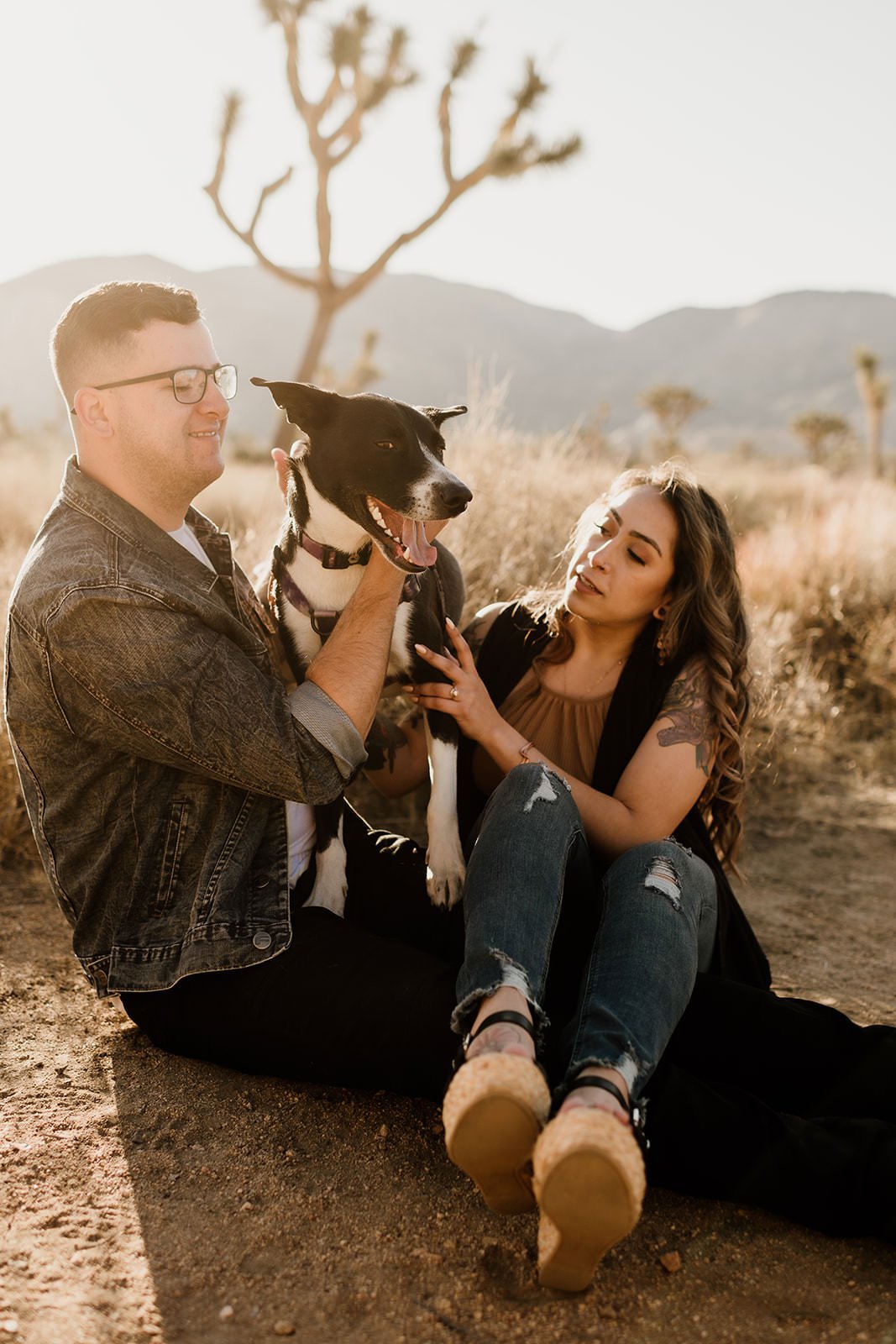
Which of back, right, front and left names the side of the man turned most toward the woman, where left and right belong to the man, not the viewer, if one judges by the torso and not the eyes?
front

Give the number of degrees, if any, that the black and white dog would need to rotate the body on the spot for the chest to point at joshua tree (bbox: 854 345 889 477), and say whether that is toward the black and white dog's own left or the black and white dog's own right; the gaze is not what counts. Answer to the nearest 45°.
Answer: approximately 135° to the black and white dog's own left

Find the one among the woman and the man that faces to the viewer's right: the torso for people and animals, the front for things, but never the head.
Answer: the man

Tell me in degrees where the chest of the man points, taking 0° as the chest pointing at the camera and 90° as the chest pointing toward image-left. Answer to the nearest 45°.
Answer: approximately 270°

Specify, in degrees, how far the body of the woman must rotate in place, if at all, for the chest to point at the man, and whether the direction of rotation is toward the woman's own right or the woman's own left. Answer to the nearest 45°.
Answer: approximately 45° to the woman's own right

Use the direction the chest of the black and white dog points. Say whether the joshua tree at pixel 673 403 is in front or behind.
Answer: behind

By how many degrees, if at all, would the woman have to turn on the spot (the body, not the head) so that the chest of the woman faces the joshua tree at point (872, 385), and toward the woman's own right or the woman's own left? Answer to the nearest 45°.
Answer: approximately 135° to the woman's own right

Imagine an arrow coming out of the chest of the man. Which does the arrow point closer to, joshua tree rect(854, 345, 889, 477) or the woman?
the woman

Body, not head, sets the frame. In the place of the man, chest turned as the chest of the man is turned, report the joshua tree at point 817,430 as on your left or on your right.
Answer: on your left

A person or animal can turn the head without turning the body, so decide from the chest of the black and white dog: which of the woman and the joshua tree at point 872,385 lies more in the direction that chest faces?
the woman

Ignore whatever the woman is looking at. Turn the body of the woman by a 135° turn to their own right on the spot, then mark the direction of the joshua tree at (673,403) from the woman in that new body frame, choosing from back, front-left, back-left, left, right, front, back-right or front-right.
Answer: front

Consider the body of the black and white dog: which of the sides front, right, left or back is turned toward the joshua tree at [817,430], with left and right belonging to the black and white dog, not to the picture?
back

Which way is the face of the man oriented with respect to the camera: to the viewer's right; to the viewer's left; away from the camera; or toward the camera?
to the viewer's right
